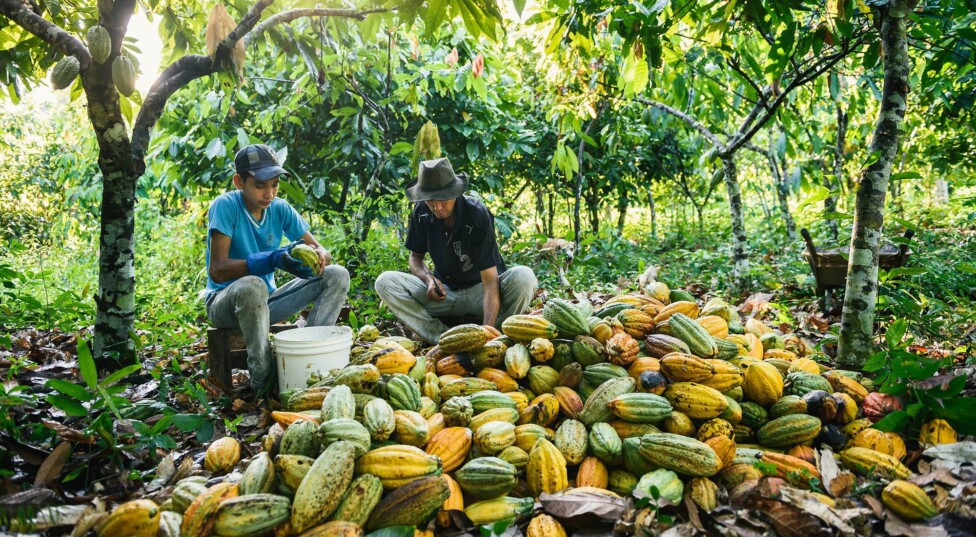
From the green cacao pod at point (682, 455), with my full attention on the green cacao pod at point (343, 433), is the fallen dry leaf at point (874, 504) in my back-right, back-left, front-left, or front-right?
back-left

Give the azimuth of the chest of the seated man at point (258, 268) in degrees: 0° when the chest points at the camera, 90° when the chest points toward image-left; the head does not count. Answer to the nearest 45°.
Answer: approximately 315°

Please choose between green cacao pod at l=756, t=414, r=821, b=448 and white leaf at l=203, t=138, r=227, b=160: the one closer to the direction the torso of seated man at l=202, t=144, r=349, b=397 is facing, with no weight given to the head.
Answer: the green cacao pod

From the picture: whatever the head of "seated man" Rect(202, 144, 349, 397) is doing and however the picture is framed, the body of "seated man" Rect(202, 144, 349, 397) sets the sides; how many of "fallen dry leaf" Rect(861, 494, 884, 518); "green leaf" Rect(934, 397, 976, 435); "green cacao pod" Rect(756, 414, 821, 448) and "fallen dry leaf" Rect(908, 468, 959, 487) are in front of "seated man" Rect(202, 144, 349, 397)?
4

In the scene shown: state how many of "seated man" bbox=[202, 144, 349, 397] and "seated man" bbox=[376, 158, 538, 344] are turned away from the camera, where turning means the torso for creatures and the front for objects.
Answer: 0

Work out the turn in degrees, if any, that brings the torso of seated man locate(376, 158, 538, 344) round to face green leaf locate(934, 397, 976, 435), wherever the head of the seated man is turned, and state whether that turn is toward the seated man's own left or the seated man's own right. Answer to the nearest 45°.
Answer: approximately 45° to the seated man's own left

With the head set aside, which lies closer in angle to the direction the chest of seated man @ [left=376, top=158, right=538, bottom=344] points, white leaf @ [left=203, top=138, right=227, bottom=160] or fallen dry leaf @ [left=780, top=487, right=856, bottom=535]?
the fallen dry leaf

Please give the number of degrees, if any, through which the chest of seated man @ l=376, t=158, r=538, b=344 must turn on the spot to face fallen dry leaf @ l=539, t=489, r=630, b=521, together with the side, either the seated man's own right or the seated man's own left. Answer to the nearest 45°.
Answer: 0° — they already face it

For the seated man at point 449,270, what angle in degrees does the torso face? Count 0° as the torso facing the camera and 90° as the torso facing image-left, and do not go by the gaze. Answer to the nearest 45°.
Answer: approximately 0°

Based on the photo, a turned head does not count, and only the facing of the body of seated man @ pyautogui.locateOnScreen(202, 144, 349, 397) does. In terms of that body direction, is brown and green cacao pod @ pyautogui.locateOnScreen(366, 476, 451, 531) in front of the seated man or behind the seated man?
in front

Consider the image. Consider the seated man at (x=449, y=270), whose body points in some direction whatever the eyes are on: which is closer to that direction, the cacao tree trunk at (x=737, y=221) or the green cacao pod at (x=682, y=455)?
the green cacao pod

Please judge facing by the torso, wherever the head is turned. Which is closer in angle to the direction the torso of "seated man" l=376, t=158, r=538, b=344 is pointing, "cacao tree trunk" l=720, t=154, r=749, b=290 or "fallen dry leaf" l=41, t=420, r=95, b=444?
the fallen dry leaf

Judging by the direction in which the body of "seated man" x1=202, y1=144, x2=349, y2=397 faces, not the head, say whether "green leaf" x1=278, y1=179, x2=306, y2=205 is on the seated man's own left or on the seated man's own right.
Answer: on the seated man's own left

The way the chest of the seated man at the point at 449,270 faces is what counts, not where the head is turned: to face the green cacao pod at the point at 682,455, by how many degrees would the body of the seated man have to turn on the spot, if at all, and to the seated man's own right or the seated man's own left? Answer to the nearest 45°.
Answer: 0° — they already face it

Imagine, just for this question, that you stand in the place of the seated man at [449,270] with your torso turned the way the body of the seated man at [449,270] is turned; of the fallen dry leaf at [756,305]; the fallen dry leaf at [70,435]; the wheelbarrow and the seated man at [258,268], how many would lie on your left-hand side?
2
